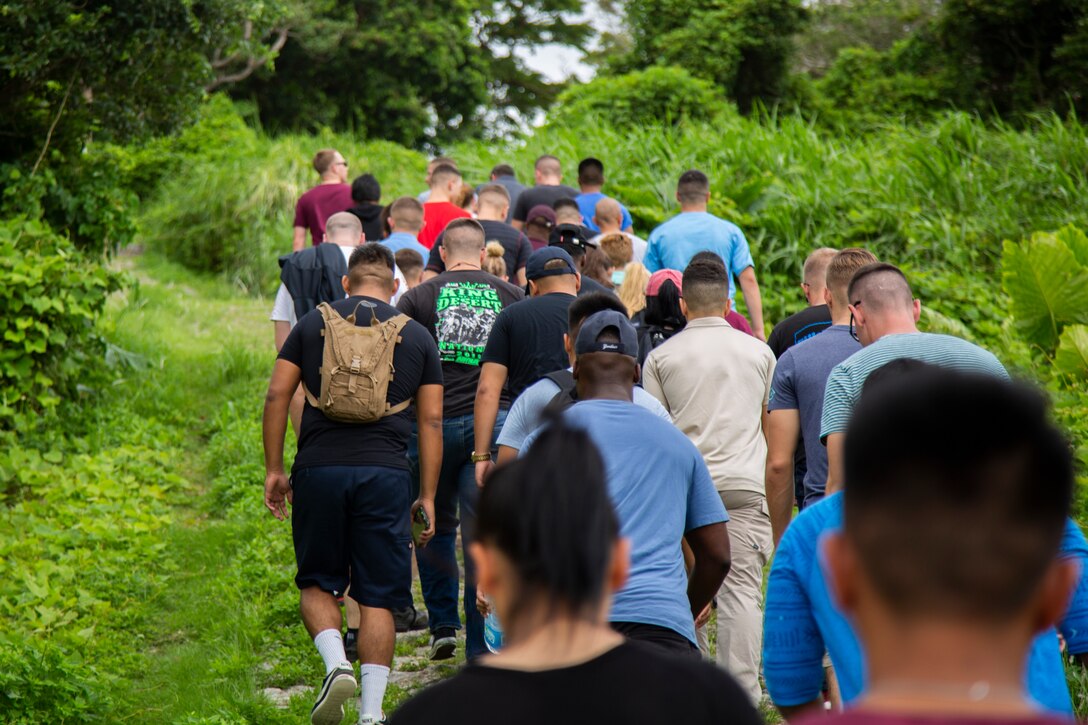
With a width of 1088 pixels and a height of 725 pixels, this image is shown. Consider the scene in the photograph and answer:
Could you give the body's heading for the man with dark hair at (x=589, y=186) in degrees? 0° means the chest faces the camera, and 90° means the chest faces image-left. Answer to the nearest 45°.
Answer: approximately 180°

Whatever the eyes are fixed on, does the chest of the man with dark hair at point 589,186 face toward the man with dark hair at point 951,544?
no

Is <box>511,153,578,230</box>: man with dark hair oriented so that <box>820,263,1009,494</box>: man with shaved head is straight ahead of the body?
no

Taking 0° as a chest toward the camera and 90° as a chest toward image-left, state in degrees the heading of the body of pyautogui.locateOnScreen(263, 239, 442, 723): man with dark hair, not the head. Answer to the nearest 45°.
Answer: approximately 180°

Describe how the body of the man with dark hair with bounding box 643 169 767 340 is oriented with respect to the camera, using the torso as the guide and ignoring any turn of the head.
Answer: away from the camera

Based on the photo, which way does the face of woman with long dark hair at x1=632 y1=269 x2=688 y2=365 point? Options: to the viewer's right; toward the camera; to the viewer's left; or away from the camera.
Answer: away from the camera

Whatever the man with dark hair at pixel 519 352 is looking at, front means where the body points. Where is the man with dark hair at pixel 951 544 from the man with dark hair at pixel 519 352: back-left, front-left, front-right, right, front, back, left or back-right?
back

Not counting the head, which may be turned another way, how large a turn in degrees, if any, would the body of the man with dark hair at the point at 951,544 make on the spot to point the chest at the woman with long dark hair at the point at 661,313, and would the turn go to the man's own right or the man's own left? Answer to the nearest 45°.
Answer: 0° — they already face them

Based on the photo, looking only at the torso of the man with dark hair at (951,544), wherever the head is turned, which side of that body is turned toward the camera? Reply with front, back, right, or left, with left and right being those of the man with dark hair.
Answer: back

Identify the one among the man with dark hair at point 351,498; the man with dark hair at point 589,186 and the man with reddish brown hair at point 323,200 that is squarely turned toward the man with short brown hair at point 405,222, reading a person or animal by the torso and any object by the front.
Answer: the man with dark hair at point 351,498

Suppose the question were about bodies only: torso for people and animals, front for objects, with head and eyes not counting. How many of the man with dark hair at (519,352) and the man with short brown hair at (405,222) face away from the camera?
2

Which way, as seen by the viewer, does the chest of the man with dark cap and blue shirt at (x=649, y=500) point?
away from the camera

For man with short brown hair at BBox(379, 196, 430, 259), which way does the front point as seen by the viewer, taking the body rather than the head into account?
away from the camera

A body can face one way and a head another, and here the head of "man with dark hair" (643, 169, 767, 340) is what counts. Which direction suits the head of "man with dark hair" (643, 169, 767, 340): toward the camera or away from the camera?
away from the camera

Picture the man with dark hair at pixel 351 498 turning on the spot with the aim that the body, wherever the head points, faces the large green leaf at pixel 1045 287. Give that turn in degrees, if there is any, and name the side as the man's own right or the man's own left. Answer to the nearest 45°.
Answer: approximately 45° to the man's own right

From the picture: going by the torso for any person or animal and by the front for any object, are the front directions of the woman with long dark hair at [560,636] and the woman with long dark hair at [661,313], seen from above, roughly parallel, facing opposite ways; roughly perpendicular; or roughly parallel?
roughly parallel

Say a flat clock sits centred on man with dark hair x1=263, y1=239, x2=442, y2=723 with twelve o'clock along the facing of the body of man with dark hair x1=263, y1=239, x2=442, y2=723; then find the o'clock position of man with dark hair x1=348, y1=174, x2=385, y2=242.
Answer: man with dark hair x1=348, y1=174, x2=385, y2=242 is roughly at 12 o'clock from man with dark hair x1=263, y1=239, x2=442, y2=723.

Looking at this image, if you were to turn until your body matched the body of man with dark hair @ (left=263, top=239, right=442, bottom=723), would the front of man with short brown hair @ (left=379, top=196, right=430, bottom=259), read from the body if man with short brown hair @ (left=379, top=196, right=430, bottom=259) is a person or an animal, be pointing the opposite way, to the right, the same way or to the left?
the same way

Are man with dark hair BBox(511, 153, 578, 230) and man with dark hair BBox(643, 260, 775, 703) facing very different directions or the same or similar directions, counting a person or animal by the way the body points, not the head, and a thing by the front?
same or similar directions

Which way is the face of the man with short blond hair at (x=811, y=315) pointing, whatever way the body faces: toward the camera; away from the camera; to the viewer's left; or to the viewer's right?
away from the camera

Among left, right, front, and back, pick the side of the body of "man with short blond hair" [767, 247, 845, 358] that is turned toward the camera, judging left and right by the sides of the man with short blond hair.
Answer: back
